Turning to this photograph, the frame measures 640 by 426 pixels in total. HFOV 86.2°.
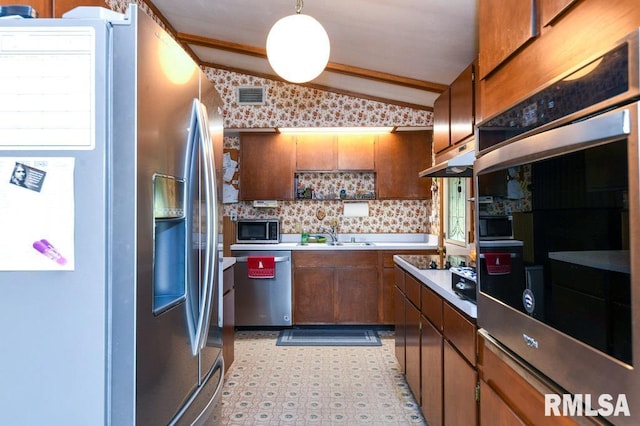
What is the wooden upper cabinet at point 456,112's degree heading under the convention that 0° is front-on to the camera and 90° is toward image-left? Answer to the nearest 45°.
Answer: approximately 90°

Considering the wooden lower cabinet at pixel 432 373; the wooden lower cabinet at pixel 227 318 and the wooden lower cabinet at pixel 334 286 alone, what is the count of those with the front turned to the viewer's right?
1

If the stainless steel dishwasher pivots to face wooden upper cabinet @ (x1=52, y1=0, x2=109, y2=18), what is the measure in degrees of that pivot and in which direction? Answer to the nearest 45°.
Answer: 0° — it already faces it

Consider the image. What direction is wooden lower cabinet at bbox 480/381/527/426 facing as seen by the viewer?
to the viewer's left

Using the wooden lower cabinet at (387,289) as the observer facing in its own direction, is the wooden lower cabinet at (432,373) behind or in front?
in front

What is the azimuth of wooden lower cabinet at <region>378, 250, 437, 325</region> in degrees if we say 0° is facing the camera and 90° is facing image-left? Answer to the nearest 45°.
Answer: approximately 0°

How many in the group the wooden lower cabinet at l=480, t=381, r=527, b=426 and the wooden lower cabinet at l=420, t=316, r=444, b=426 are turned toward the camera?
0

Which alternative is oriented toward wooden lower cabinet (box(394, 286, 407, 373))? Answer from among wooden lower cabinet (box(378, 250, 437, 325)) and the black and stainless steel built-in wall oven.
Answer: wooden lower cabinet (box(378, 250, 437, 325))

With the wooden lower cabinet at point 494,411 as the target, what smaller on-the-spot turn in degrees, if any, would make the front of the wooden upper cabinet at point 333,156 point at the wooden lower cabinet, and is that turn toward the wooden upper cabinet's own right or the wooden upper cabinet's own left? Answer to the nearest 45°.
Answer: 0° — it already faces it

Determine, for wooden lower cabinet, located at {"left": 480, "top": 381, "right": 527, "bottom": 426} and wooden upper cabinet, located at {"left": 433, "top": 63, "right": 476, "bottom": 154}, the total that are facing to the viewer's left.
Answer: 2

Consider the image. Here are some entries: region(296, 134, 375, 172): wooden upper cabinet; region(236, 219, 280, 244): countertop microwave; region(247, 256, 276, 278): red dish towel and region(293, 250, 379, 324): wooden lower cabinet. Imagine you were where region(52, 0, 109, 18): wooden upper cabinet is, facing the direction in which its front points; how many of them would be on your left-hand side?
4
